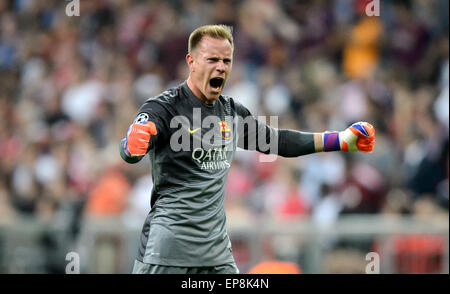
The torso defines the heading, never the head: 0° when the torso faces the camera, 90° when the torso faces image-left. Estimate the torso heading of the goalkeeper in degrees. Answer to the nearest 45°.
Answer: approximately 315°
